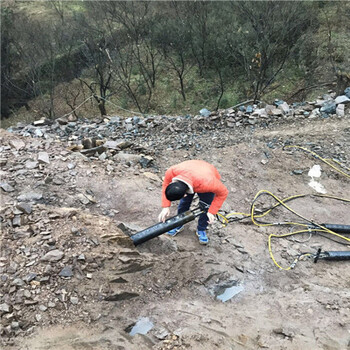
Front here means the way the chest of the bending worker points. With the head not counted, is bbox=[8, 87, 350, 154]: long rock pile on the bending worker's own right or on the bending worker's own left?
on the bending worker's own right

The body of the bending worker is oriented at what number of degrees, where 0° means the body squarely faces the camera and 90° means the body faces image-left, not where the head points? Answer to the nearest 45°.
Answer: approximately 45°

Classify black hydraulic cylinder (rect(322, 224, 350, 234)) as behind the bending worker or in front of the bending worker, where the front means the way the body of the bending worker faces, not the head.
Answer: behind

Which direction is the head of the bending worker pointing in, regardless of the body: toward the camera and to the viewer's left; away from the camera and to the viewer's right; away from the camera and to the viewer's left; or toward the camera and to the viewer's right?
toward the camera and to the viewer's left
